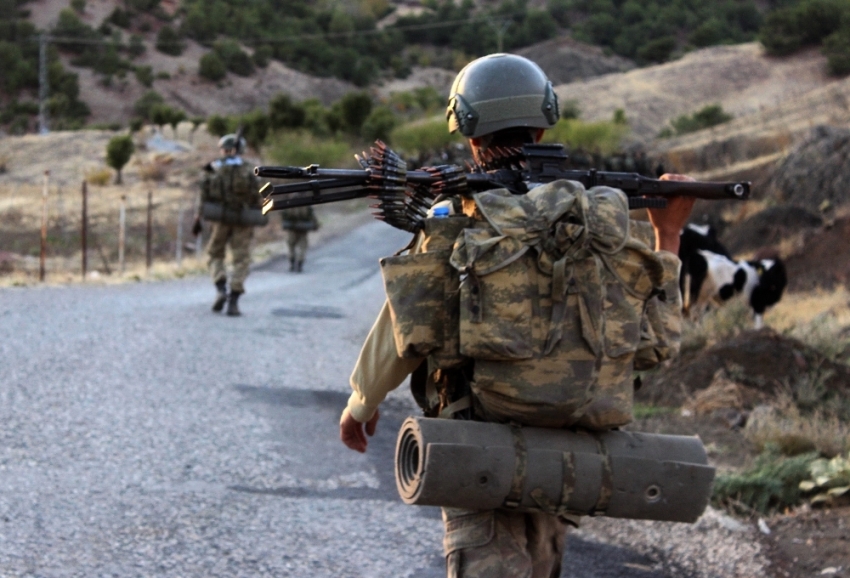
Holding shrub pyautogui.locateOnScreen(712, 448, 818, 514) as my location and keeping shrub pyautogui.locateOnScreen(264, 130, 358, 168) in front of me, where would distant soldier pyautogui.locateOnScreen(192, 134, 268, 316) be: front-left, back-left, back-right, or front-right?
front-left

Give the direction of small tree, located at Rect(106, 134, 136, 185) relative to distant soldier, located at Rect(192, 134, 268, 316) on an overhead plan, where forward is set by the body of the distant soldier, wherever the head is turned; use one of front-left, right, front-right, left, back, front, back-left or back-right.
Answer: front

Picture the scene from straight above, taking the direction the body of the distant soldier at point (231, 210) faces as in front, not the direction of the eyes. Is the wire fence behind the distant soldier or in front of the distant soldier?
in front

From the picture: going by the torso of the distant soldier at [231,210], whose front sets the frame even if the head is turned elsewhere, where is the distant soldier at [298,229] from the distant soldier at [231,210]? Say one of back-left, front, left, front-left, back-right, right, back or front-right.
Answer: front

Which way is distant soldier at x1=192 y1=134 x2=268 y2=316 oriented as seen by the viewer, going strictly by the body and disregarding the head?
away from the camera

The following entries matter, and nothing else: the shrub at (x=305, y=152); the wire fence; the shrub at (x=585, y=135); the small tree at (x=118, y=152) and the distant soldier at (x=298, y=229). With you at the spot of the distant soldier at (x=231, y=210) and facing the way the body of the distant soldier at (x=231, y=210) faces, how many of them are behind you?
0

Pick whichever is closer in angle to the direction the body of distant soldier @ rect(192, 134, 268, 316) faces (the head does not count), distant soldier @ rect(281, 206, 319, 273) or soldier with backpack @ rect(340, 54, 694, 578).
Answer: the distant soldier

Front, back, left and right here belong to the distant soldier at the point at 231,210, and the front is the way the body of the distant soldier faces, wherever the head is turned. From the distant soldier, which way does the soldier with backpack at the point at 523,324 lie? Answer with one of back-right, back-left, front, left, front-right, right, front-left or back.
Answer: back

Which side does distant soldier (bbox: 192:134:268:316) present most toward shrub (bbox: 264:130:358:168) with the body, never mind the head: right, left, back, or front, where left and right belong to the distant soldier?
front

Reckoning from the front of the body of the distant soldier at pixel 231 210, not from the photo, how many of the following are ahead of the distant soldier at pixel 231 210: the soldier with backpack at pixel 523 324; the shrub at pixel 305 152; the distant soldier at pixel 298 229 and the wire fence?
3

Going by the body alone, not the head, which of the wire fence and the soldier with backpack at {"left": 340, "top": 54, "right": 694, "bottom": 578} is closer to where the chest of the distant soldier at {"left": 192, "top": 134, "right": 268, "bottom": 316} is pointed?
the wire fence

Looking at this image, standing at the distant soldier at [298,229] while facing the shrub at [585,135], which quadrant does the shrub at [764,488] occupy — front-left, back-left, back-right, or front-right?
back-right
